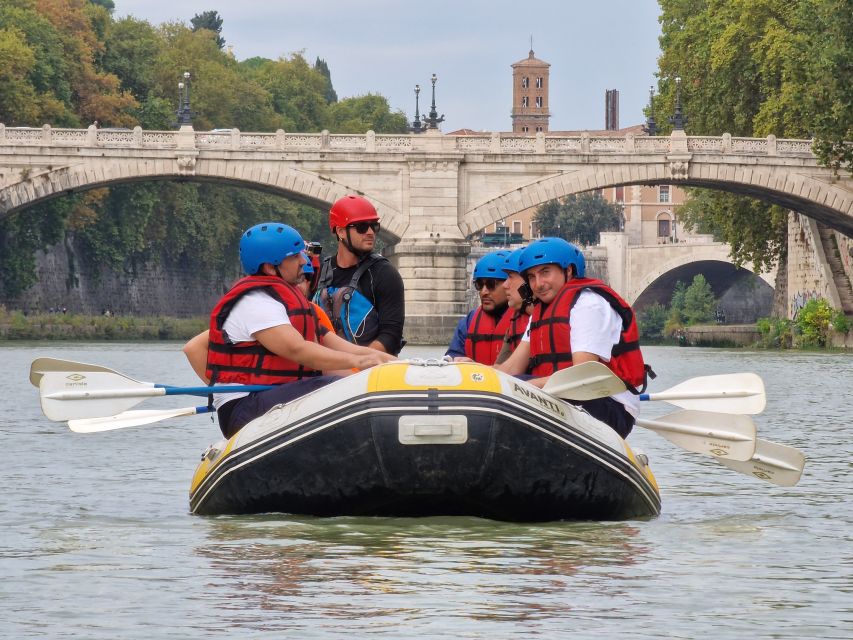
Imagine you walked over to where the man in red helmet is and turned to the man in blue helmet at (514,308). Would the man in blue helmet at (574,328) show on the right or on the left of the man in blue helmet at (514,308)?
right

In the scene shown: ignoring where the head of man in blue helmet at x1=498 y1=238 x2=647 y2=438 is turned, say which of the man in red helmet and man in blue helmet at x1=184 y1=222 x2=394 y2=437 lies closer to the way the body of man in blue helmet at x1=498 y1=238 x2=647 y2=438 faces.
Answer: the man in blue helmet

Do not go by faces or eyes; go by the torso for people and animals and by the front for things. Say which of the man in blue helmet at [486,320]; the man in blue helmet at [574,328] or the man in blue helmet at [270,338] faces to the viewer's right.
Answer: the man in blue helmet at [270,338]

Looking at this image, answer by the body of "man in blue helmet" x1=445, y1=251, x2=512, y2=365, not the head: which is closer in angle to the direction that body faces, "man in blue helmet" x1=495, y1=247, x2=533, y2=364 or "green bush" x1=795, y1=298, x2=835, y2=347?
the man in blue helmet

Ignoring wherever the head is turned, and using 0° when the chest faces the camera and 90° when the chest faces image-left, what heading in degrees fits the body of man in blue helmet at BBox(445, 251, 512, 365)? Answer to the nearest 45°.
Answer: approximately 45°

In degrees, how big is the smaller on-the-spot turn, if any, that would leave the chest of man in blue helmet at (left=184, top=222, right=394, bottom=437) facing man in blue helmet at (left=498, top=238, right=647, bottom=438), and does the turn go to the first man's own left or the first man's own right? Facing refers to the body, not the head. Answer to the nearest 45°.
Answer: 0° — they already face them

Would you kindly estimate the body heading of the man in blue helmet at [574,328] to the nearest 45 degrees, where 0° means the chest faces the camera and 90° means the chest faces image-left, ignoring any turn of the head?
approximately 45°

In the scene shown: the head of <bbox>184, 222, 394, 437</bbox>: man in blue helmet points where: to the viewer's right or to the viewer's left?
to the viewer's right

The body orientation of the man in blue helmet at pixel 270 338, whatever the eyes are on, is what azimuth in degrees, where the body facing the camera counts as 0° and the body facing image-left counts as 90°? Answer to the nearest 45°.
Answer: approximately 270°

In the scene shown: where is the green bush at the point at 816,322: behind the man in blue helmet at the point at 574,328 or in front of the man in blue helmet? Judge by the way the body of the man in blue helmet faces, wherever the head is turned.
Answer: behind

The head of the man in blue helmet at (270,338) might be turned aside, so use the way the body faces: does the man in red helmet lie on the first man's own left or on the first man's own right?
on the first man's own left
